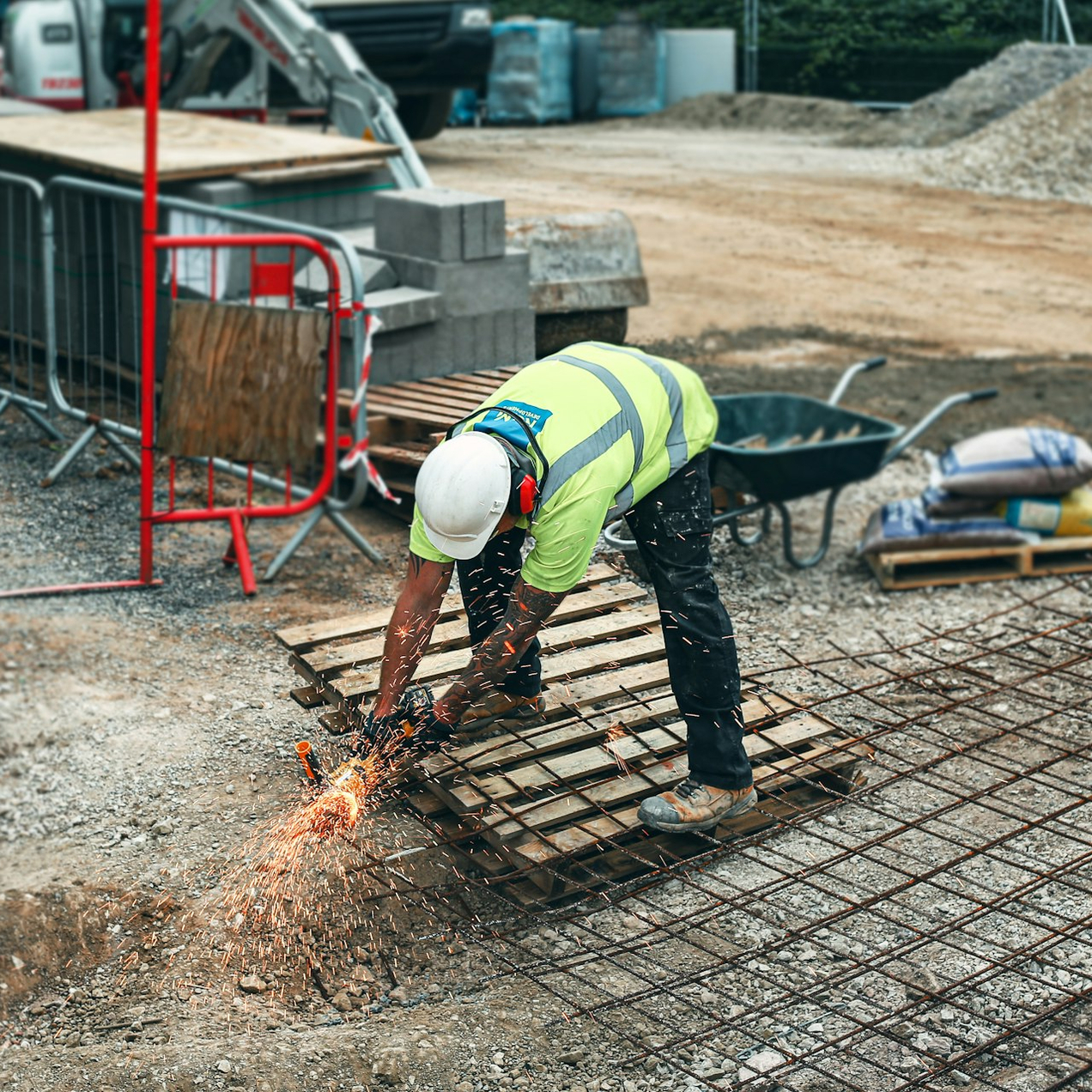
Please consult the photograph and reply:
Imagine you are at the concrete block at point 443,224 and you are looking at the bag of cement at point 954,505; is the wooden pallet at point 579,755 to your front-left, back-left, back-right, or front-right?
front-right

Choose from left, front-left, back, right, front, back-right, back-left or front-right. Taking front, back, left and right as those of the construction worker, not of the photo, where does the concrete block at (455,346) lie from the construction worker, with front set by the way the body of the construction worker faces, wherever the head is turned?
back-right

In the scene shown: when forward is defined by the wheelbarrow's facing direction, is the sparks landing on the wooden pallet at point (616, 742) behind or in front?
in front

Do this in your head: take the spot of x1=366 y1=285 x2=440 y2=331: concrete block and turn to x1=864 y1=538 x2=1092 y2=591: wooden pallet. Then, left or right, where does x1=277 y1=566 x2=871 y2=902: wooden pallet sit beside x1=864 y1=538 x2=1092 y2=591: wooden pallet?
right

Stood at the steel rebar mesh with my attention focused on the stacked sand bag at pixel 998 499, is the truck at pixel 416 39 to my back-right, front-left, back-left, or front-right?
front-left

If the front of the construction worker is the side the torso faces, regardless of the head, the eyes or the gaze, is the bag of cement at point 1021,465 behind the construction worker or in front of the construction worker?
behind

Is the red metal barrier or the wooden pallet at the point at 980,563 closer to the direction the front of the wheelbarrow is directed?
the red metal barrier

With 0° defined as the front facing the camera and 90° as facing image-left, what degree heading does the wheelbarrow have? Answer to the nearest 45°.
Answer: approximately 45°

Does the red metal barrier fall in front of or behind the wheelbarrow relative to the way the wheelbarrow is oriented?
in front

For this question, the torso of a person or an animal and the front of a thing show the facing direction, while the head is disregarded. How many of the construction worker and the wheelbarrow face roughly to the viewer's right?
0

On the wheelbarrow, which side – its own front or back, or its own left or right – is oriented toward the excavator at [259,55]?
right

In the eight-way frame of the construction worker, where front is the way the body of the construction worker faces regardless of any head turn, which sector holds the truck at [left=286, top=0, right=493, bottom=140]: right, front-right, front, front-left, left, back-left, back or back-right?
back-right

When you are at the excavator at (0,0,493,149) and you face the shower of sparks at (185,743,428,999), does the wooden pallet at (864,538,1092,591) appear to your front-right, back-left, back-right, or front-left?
front-left
